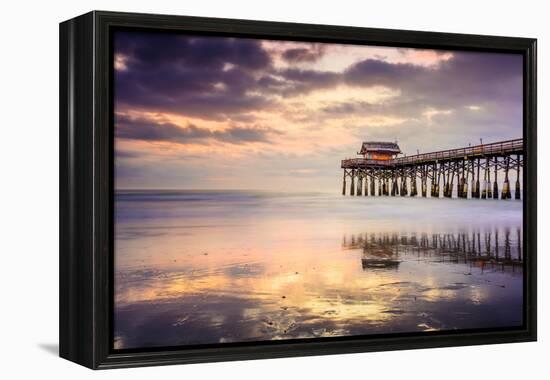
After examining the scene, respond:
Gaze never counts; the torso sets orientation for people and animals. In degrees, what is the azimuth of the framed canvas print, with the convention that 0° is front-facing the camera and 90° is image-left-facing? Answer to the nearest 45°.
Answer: approximately 315°
